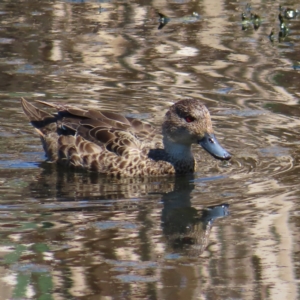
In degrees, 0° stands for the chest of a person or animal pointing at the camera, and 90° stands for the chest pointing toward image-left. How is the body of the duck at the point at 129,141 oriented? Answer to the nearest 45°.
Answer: approximately 270°
